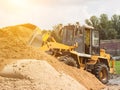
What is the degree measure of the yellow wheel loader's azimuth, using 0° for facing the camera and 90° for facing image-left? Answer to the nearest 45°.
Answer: approximately 45°

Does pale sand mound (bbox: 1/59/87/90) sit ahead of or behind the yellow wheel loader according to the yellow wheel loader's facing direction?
ahead

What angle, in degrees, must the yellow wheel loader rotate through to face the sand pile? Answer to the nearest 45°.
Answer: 0° — it already faces it
